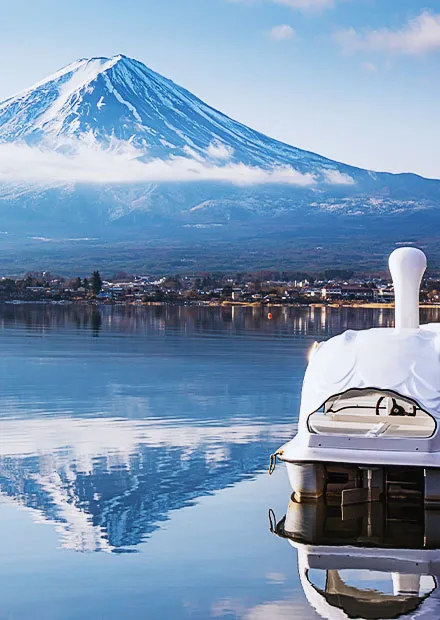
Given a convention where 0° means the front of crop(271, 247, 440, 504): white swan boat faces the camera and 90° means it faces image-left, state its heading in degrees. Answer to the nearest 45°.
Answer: approximately 180°
